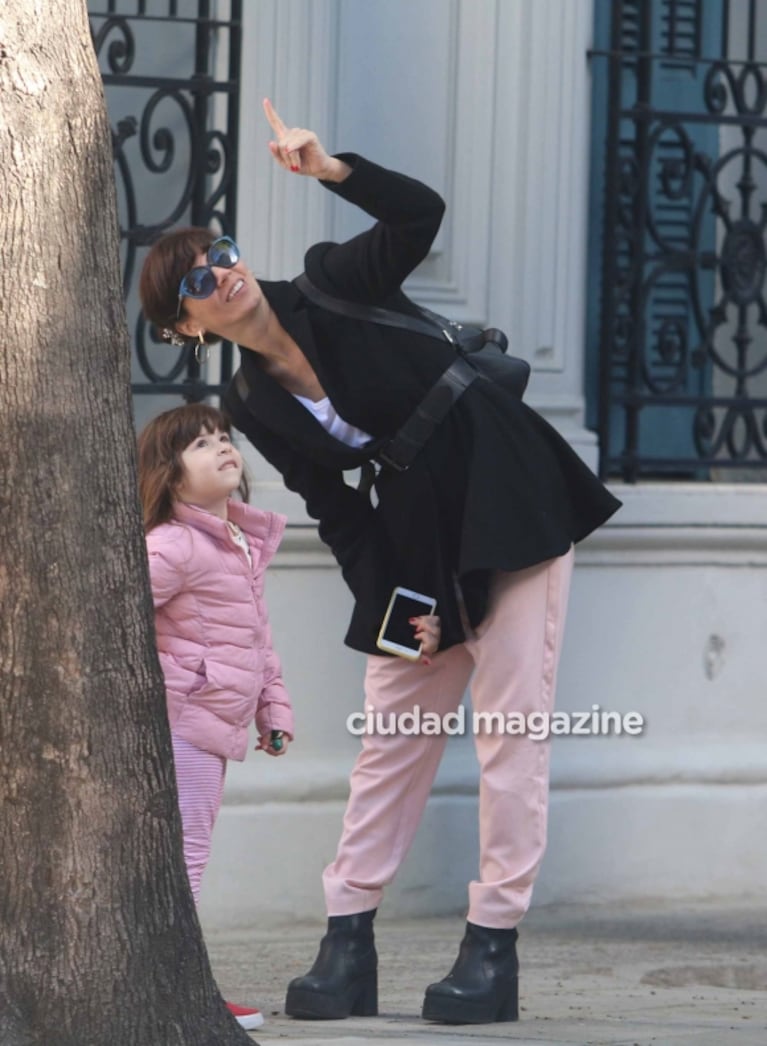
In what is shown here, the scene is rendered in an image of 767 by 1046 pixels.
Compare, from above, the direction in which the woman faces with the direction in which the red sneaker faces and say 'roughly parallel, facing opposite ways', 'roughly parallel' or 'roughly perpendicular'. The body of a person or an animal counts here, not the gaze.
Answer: roughly perpendicular

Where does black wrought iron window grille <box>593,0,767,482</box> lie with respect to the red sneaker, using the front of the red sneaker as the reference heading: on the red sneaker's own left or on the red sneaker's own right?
on the red sneaker's own left

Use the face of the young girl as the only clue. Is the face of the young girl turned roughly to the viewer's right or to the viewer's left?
to the viewer's right

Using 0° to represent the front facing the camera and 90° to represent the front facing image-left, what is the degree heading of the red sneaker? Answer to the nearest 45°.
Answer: approximately 315°

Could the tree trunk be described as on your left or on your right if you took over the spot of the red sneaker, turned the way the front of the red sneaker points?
on your right

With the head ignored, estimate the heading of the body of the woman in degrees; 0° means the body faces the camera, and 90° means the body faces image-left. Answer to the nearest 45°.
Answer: approximately 45°

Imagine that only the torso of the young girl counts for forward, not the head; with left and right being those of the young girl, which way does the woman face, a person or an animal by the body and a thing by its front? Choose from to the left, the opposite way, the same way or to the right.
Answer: to the right
